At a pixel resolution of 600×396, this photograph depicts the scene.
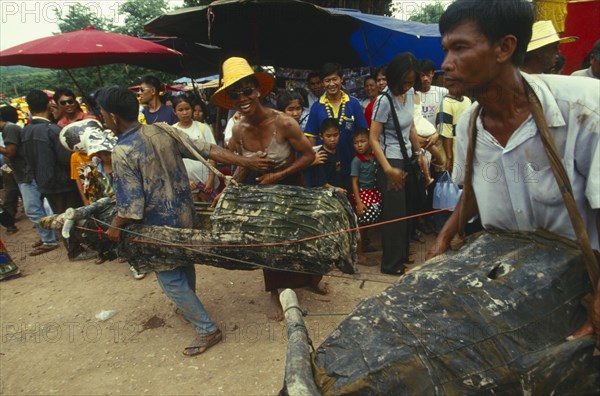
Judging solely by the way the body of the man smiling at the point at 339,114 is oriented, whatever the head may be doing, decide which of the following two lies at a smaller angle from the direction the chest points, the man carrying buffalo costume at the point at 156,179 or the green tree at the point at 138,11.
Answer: the man carrying buffalo costume

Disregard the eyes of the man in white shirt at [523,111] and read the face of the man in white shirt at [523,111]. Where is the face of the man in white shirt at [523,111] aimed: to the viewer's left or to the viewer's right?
to the viewer's left

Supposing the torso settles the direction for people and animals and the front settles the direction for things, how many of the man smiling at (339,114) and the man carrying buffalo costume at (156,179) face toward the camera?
1

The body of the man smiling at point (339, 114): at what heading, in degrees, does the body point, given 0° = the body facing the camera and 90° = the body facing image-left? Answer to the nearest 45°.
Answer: approximately 0°

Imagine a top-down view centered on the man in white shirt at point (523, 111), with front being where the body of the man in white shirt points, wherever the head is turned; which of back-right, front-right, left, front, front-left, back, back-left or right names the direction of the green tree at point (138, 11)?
right

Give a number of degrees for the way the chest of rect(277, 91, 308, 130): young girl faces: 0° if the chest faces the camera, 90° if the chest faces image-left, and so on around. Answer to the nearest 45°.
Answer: approximately 0°

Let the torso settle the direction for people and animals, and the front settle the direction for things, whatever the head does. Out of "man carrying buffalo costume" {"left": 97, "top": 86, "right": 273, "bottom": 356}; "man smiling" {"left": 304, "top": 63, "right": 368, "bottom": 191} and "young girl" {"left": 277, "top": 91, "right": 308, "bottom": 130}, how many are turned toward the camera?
2

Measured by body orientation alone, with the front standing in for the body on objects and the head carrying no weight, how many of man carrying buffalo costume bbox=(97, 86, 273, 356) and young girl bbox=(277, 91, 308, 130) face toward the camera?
1
